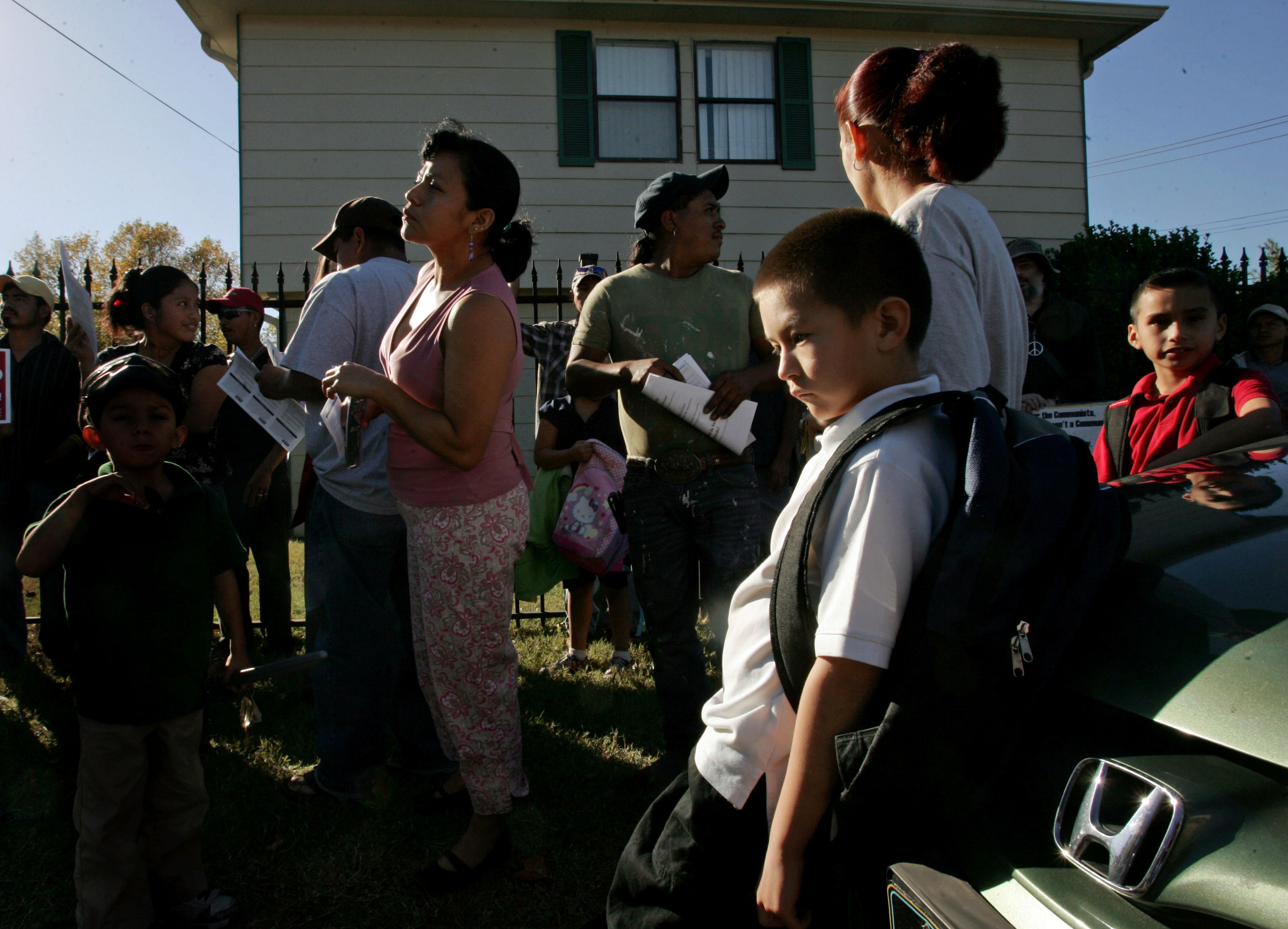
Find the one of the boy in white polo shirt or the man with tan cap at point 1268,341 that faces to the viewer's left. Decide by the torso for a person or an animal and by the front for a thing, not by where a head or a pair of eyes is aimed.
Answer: the boy in white polo shirt

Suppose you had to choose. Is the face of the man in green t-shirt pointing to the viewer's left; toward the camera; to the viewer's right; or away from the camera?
to the viewer's right

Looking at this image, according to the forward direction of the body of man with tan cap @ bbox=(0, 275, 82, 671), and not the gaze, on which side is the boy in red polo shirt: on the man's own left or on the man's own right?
on the man's own left

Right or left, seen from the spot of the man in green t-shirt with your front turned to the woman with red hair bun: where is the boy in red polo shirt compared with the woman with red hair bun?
left

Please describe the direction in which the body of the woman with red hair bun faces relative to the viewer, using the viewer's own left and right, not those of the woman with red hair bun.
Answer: facing away from the viewer and to the left of the viewer

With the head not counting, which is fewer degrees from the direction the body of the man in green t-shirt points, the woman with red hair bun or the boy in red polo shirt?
the woman with red hair bun

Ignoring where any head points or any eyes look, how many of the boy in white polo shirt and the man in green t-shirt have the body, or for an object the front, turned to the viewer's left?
1

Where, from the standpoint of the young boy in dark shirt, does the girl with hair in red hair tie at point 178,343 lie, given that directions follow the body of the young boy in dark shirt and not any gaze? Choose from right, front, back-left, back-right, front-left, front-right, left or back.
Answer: back
